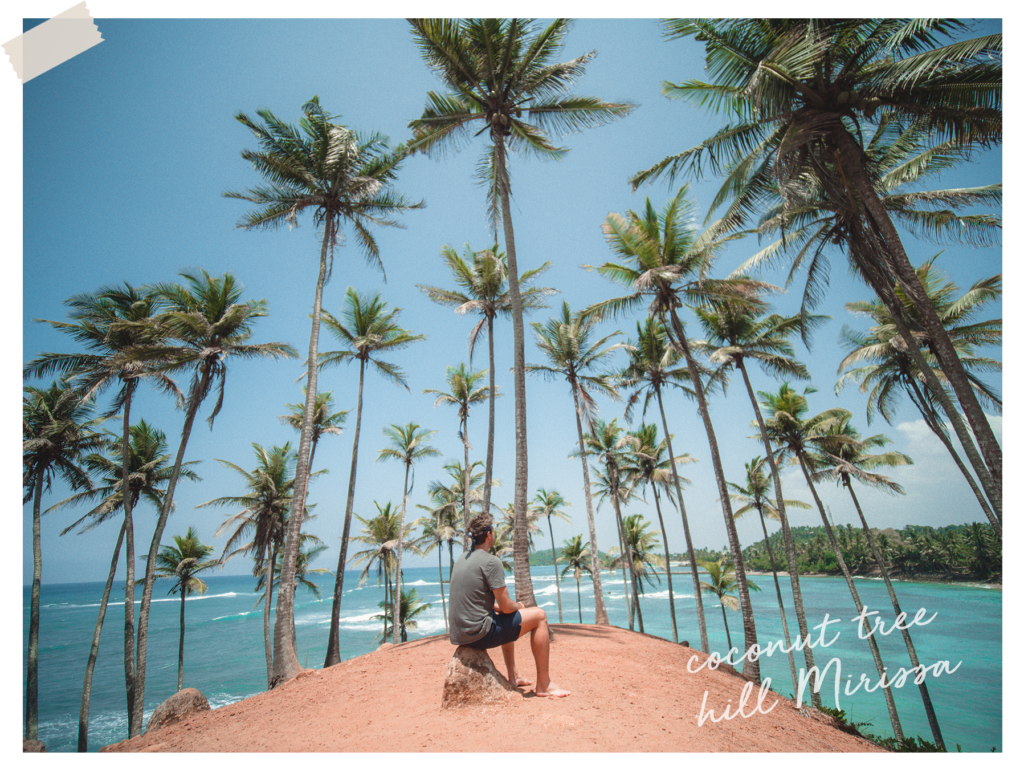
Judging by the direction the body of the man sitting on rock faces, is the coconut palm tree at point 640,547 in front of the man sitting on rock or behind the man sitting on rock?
in front

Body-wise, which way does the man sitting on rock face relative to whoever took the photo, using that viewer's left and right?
facing away from the viewer and to the right of the viewer

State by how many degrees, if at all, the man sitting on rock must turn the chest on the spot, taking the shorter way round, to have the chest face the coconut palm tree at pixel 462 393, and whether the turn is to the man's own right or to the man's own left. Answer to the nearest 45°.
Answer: approximately 45° to the man's own left

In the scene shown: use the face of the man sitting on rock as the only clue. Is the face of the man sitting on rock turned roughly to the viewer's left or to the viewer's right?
to the viewer's right

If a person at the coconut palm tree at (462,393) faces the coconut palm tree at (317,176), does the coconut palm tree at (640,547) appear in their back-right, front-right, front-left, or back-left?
back-left
